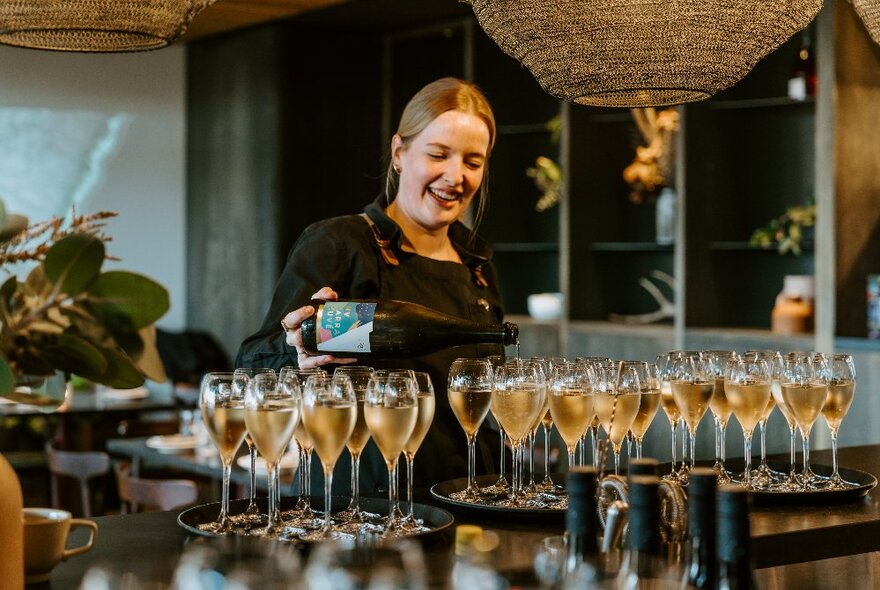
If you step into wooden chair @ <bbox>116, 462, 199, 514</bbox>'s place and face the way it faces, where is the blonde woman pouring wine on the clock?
The blonde woman pouring wine is roughly at 2 o'clock from the wooden chair.

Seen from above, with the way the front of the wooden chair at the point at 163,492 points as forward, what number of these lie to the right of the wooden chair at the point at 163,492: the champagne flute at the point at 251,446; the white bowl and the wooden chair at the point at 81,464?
1

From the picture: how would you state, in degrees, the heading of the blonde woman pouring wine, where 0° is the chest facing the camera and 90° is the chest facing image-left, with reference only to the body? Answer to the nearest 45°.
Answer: approximately 315°

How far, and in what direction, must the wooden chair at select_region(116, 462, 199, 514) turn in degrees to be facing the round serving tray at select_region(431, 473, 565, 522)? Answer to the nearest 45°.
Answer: approximately 90° to its right
